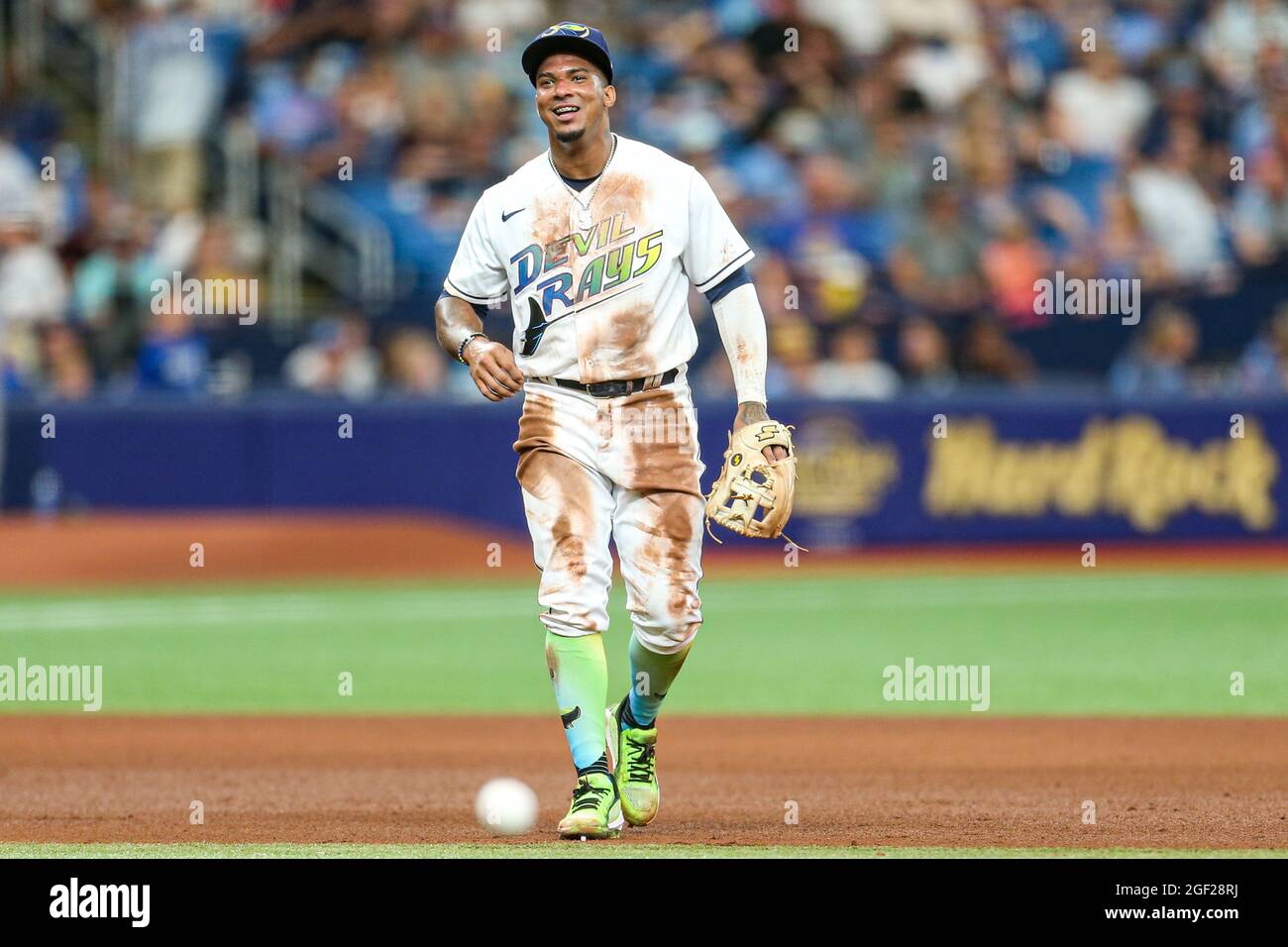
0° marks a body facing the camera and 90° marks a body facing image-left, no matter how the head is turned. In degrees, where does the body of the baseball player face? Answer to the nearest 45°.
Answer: approximately 0°
